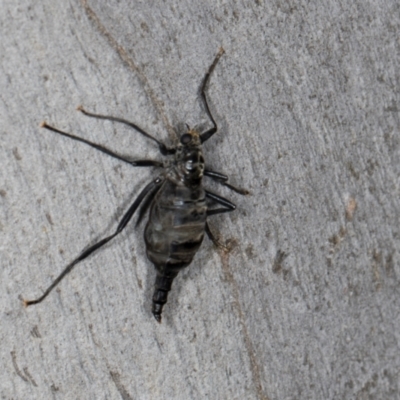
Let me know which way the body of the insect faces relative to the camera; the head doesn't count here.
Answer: away from the camera
